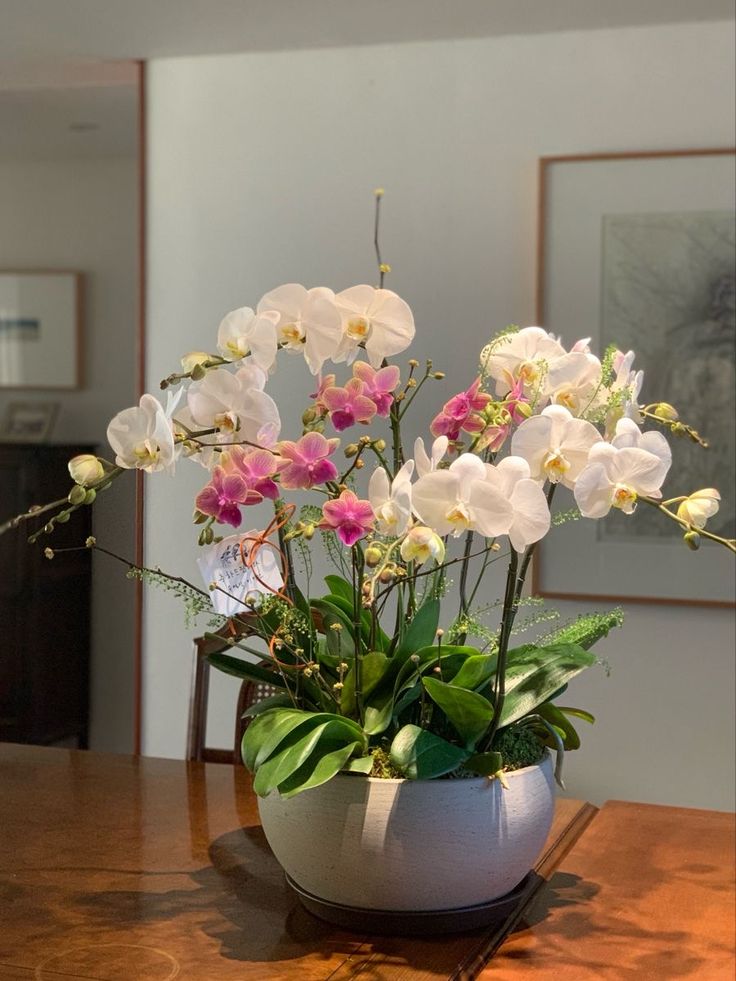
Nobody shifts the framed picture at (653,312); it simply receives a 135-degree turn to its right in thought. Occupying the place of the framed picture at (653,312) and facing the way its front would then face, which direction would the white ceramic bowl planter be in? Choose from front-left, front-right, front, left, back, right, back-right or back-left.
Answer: back-left

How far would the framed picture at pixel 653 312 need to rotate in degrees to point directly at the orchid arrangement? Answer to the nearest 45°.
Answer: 0° — it already faces it

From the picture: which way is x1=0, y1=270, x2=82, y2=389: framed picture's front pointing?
toward the camera

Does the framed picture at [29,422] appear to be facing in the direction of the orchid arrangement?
yes

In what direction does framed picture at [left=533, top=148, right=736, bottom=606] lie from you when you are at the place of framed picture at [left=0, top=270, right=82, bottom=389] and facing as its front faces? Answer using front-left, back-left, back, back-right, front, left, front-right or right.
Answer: front-left

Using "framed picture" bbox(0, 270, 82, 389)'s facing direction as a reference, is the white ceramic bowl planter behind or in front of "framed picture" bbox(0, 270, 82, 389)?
in front

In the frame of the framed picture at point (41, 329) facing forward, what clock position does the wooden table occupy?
The wooden table is roughly at 12 o'clock from the framed picture.

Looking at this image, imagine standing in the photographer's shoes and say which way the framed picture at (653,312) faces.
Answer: facing the viewer

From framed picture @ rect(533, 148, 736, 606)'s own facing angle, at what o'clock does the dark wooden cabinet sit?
The dark wooden cabinet is roughly at 4 o'clock from the framed picture.

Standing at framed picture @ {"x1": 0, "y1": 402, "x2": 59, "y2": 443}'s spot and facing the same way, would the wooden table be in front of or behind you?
in front

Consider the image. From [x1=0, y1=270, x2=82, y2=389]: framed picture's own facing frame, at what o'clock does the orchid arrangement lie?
The orchid arrangement is roughly at 12 o'clock from the framed picture.

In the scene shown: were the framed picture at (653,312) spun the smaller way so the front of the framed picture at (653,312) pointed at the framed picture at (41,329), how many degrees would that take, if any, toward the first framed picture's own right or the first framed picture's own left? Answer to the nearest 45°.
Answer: approximately 135° to the first framed picture's own right

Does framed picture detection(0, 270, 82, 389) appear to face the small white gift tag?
yes

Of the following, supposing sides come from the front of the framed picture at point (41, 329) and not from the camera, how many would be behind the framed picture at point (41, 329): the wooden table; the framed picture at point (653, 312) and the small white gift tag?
0

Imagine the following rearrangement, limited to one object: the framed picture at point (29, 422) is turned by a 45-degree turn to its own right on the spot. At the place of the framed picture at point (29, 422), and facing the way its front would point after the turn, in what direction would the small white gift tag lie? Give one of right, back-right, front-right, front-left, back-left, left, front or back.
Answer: front-left
